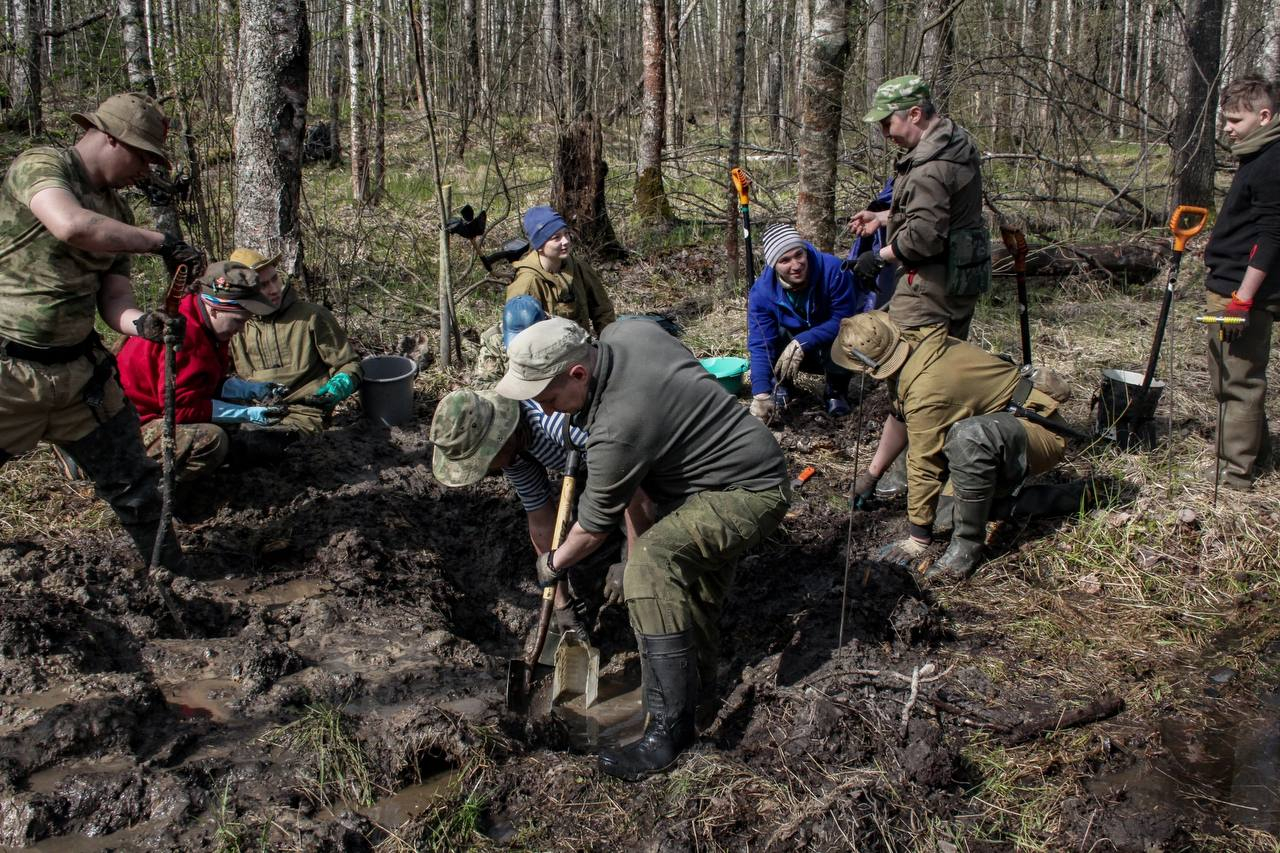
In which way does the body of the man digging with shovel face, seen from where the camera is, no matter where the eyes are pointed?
to the viewer's left

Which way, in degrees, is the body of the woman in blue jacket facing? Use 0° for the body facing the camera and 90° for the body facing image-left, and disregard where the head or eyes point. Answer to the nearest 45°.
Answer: approximately 0°

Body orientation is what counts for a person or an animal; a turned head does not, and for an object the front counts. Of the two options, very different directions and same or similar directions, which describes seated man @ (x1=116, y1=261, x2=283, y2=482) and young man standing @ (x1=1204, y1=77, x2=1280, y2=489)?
very different directions

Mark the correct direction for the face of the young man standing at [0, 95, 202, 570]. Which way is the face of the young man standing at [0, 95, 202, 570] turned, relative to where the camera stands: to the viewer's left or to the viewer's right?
to the viewer's right

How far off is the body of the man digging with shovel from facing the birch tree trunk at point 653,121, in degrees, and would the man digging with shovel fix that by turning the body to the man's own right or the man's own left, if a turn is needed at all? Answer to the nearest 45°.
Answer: approximately 90° to the man's own right

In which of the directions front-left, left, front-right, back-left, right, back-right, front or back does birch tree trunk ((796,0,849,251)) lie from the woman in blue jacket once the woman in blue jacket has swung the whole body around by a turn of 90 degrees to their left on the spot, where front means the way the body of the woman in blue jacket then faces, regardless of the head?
left

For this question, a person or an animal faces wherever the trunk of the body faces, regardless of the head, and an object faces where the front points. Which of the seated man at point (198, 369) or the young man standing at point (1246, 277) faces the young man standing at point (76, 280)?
the young man standing at point (1246, 277)

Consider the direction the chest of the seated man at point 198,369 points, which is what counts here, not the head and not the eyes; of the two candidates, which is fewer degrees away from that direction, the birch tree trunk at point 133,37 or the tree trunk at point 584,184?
the tree trunk

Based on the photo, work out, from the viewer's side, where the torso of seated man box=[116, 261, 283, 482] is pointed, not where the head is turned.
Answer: to the viewer's right

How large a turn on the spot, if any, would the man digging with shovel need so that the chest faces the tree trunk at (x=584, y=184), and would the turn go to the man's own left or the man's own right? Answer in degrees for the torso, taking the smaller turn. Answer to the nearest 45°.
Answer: approximately 90° to the man's own right

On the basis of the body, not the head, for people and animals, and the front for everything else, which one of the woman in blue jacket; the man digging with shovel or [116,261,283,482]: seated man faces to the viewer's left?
the man digging with shovel

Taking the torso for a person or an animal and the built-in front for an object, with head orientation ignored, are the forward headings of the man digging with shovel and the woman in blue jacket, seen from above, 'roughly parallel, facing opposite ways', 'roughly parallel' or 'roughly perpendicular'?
roughly perpendicular

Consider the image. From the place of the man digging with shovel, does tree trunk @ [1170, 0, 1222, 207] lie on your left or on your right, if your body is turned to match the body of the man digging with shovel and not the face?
on your right
